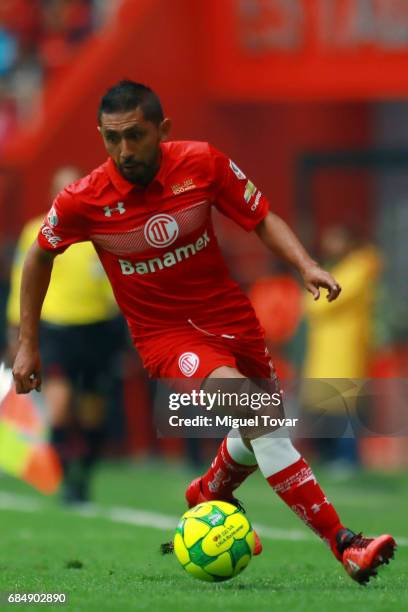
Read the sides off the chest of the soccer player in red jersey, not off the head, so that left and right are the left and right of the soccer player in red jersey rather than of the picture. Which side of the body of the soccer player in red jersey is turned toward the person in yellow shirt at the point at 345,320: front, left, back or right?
back

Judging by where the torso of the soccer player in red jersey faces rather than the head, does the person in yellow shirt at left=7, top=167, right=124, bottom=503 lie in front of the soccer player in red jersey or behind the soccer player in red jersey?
behind
